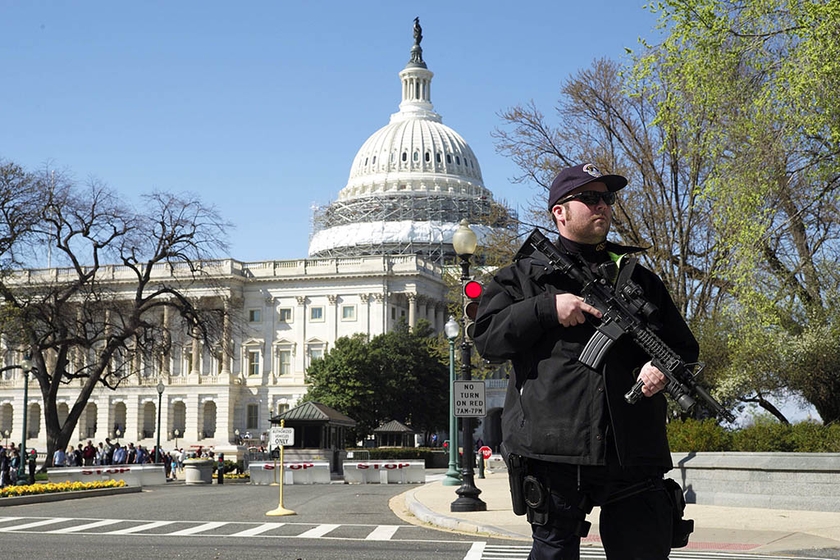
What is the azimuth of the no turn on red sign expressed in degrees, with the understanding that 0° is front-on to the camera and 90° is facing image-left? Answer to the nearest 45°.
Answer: approximately 0°

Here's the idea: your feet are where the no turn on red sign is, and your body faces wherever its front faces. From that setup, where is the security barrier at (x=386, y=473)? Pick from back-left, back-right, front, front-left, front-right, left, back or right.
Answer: back

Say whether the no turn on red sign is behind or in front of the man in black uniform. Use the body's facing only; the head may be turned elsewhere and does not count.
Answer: behind

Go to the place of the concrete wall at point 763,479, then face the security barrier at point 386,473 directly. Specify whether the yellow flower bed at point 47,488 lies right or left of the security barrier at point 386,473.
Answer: left

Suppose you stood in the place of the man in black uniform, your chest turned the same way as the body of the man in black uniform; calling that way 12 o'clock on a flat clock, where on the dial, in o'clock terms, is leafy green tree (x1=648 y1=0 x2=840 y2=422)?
The leafy green tree is roughly at 8 o'clock from the man in black uniform.

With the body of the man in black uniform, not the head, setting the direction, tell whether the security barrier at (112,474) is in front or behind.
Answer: behind

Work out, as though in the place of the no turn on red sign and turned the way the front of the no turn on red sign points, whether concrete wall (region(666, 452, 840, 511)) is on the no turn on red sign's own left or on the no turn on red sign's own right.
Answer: on the no turn on red sign's own left
